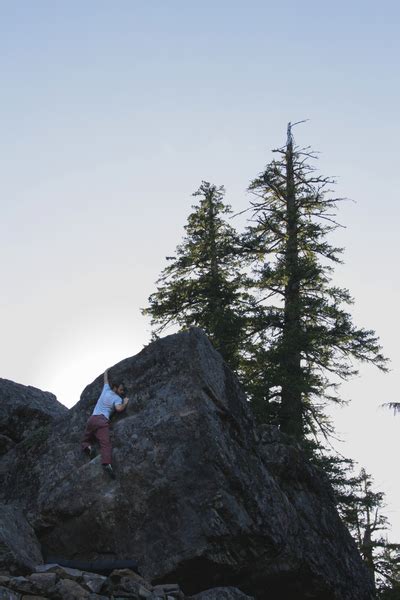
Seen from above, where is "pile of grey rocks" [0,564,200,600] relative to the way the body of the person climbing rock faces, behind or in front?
behind

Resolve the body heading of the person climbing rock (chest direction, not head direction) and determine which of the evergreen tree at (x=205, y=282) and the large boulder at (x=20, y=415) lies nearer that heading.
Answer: the evergreen tree

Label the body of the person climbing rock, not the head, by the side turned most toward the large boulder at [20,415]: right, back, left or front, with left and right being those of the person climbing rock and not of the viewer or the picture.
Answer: left

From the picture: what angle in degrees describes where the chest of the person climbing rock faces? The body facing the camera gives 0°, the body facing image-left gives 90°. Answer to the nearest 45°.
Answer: approximately 225°

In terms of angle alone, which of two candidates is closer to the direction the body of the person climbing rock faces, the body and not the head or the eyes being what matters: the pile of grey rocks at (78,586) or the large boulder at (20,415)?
the large boulder

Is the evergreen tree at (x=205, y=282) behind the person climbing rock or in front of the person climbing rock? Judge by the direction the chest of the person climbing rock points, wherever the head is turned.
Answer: in front
